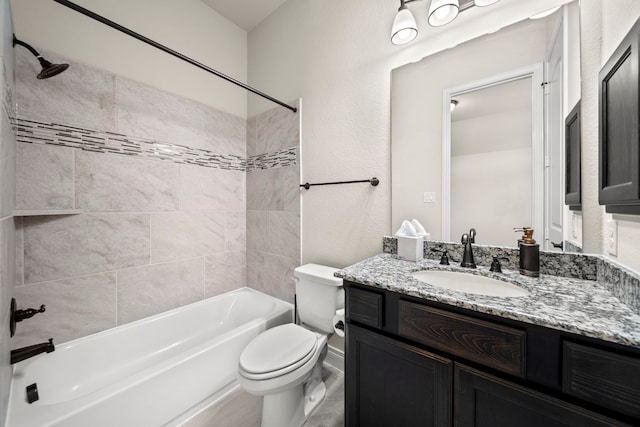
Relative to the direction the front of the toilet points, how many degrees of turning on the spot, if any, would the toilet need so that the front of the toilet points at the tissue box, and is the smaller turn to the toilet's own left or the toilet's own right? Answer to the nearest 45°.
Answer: approximately 135° to the toilet's own left

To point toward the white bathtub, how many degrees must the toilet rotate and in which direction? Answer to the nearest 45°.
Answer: approximately 45° to its right

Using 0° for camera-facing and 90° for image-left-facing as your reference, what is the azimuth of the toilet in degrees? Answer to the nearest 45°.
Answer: approximately 45°

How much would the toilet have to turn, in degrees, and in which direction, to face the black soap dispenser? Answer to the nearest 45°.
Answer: approximately 90° to its left

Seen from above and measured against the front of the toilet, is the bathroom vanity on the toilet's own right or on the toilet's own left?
on the toilet's own left
